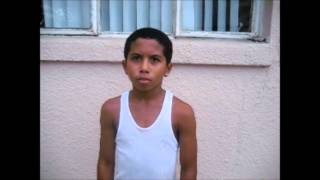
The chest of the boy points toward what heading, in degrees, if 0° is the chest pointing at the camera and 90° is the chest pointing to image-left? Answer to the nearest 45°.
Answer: approximately 0°

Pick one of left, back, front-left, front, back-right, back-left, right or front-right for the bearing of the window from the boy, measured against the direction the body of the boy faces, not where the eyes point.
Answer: back
